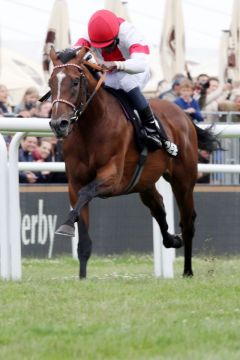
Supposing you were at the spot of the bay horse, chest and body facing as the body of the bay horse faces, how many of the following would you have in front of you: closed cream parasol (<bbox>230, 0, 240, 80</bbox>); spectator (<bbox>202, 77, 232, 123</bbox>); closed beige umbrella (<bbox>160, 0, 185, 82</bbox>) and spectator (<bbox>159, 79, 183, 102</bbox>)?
0

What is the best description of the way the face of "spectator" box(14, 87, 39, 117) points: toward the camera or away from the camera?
toward the camera

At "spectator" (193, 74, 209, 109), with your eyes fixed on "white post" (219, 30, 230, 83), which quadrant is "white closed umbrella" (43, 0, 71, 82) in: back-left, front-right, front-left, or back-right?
front-left

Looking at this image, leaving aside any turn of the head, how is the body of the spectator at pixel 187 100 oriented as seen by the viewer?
toward the camera

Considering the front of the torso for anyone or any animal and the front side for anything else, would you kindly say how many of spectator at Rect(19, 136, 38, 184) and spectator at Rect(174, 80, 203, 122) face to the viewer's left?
0

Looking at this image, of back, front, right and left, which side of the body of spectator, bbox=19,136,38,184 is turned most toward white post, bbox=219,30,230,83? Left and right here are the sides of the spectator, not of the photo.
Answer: left

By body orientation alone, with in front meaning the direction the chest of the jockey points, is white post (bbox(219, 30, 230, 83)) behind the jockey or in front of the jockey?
behind

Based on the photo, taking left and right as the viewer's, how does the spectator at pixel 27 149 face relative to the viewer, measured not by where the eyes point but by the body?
facing the viewer and to the right of the viewer

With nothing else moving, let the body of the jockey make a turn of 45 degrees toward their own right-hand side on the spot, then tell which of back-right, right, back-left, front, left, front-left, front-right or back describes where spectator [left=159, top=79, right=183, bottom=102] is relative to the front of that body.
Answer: right

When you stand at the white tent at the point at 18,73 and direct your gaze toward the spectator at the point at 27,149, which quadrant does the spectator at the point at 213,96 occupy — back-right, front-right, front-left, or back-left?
front-left

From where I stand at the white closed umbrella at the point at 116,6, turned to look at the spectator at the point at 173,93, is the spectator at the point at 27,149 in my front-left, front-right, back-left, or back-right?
front-right

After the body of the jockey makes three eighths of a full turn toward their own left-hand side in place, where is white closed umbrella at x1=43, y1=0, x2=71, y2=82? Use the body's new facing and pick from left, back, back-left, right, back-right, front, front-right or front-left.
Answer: left

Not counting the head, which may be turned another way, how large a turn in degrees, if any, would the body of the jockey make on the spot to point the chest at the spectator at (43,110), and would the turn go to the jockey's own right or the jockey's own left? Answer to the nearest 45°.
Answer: approximately 135° to the jockey's own right

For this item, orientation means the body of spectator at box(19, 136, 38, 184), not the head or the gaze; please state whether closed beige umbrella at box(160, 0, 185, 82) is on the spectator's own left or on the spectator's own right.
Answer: on the spectator's own left

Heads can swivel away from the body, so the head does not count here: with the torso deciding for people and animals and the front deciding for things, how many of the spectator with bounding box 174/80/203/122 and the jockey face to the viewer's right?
0
